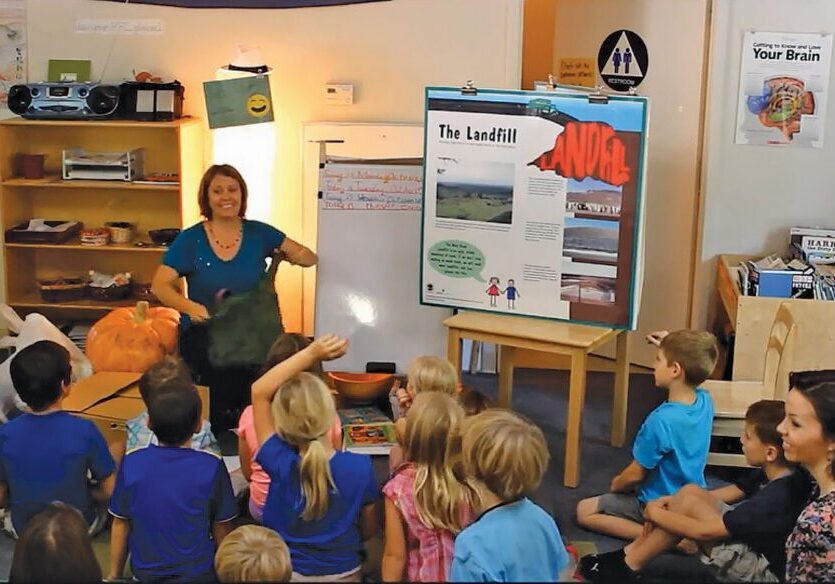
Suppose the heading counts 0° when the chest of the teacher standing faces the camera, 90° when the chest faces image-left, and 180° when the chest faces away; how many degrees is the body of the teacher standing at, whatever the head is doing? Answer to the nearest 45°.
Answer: approximately 0°

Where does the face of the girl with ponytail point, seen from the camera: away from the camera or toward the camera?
away from the camera

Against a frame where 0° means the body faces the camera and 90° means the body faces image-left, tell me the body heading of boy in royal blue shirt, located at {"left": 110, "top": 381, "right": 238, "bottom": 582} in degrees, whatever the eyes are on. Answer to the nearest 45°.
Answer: approximately 180°

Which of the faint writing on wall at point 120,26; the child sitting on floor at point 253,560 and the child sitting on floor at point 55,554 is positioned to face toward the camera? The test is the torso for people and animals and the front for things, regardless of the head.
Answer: the faint writing on wall

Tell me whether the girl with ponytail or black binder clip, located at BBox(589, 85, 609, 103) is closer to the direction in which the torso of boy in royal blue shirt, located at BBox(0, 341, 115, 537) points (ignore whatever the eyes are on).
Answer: the black binder clip

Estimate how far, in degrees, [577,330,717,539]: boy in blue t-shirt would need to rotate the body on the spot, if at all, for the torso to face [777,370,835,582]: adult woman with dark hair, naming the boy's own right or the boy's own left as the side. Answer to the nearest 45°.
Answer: approximately 180°

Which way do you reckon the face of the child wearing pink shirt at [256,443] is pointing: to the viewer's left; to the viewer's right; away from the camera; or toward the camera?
away from the camera

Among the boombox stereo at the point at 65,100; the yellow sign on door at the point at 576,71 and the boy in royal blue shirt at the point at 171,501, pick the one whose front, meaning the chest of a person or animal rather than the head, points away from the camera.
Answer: the boy in royal blue shirt

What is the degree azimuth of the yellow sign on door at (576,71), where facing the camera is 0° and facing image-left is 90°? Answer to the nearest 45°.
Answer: approximately 0°

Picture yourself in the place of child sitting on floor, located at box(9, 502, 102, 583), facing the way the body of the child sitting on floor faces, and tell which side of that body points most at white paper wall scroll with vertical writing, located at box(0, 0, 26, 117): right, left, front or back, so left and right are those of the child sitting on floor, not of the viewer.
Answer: front

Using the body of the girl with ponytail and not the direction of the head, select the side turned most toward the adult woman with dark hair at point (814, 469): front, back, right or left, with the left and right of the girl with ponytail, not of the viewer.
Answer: right

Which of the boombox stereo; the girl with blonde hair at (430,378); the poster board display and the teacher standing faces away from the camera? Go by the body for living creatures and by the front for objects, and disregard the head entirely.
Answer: the girl with blonde hair

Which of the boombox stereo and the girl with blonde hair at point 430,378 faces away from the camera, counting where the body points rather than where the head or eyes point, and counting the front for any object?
the girl with blonde hair

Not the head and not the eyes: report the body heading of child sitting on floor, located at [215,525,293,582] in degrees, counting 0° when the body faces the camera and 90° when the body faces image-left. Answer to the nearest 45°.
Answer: approximately 180°

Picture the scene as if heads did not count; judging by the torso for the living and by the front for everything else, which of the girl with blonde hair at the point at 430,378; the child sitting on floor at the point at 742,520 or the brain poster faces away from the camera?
the girl with blonde hair

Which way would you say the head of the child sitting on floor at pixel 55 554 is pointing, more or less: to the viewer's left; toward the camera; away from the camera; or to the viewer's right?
away from the camera
